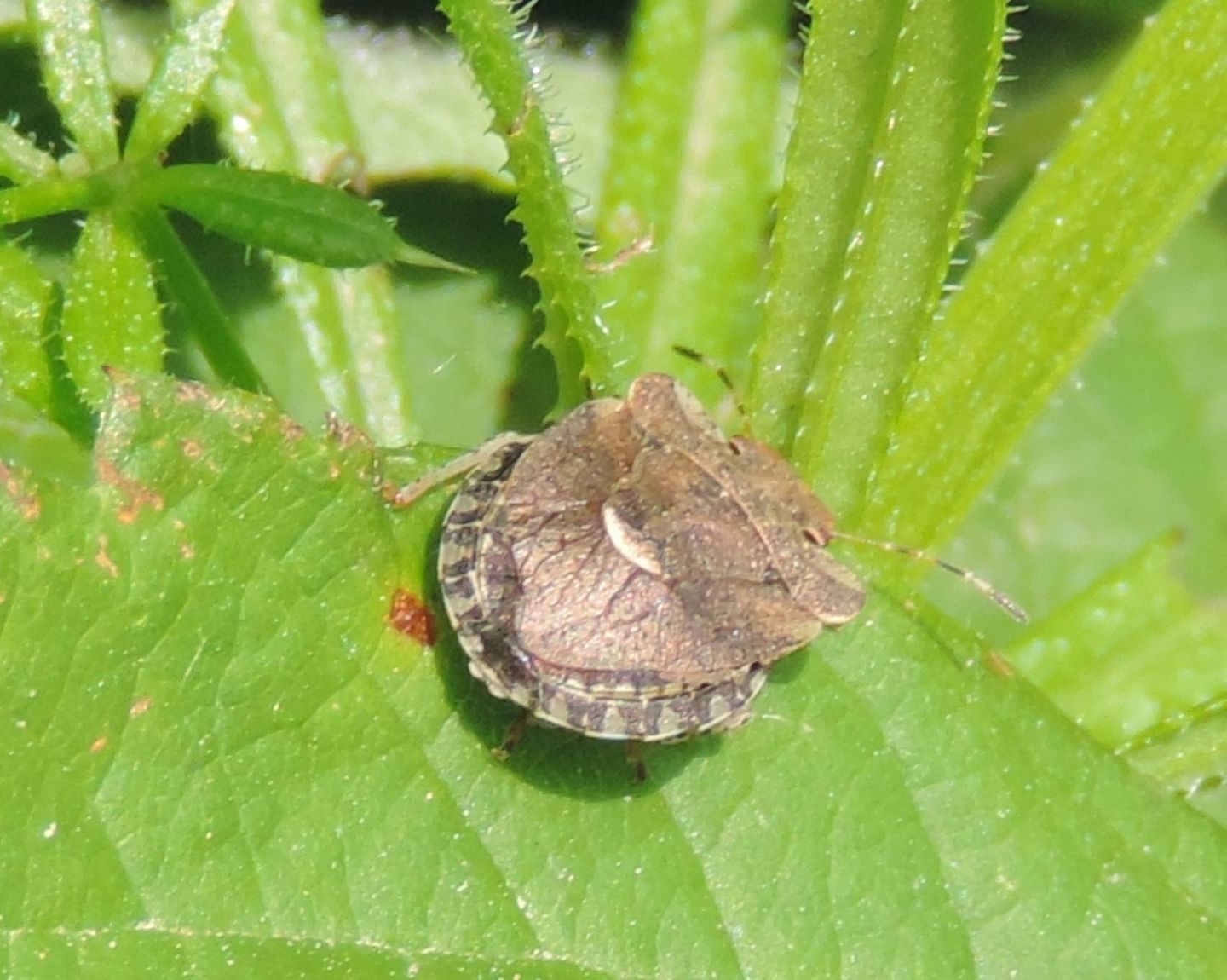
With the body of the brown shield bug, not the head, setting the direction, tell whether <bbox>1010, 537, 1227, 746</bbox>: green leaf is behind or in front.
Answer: in front

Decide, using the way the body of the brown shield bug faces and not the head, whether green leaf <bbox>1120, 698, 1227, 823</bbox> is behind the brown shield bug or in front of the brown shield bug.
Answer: in front

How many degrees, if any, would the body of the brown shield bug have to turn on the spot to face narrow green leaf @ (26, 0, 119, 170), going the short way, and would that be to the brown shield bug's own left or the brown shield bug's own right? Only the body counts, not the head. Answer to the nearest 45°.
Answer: approximately 135° to the brown shield bug's own left

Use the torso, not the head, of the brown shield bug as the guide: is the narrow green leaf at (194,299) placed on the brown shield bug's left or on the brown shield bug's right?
on the brown shield bug's left

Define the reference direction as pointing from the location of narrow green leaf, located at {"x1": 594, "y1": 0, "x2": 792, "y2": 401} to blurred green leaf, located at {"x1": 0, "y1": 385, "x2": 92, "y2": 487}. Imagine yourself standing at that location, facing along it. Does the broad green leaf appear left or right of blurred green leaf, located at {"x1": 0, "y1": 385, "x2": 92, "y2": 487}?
left

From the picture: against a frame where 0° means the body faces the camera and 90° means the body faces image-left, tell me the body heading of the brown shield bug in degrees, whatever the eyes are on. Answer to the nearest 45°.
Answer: approximately 225°

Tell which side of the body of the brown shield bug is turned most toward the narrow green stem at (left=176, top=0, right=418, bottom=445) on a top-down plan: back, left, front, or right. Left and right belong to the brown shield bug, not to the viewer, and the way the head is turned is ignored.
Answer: left

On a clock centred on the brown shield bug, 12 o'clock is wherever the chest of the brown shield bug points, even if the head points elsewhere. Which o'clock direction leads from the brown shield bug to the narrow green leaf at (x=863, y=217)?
The narrow green leaf is roughly at 11 o'clock from the brown shield bug.

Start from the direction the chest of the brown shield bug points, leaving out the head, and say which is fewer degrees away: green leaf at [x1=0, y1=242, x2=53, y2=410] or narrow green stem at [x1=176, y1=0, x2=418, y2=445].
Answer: the narrow green stem
